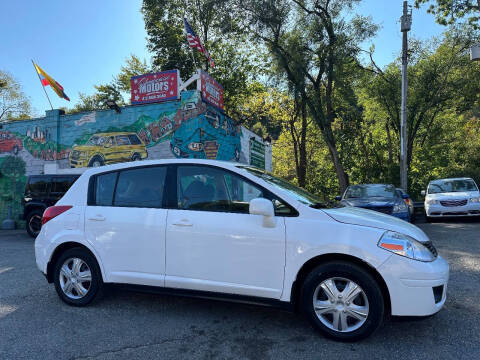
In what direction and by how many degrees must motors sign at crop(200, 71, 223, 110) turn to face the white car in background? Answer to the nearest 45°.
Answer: approximately 45° to its left

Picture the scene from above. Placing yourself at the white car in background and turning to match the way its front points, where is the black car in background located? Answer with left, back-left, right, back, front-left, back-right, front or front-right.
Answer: front-right

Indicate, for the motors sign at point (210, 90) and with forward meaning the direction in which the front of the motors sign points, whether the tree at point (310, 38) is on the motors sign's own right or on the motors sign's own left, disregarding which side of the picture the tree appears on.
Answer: on the motors sign's own left

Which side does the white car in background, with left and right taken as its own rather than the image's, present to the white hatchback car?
front

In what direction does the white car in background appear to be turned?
toward the camera

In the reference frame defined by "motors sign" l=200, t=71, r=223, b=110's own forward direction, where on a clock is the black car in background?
The black car in background is roughly at 4 o'clock from the motors sign.

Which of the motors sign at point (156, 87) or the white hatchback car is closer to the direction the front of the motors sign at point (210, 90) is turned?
the white hatchback car

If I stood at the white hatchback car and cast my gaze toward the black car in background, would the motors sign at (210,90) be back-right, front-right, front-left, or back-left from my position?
front-right

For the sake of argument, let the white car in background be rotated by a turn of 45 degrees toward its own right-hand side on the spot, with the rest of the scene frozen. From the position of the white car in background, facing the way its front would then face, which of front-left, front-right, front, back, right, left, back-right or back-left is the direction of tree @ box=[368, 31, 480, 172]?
back-right

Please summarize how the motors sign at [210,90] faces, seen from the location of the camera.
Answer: facing the viewer and to the right of the viewer

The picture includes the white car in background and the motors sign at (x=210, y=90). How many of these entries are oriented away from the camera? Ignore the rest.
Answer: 0

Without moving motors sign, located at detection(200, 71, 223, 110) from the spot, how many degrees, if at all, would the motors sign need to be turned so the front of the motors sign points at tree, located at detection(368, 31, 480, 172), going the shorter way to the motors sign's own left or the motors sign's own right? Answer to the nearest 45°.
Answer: approximately 45° to the motors sign's own left

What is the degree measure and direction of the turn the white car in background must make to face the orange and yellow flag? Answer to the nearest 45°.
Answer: approximately 90° to its right
